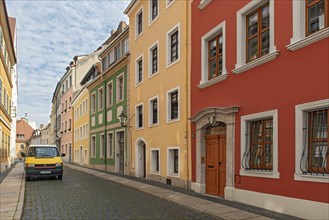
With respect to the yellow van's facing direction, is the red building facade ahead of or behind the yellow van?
ahead

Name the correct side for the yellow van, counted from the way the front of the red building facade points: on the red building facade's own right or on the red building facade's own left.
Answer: on the red building facade's own right

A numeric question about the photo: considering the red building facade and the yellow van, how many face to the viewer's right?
0

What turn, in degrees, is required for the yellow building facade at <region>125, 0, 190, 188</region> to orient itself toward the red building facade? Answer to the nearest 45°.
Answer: approximately 45° to its left

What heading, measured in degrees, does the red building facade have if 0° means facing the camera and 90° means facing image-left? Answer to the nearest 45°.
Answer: approximately 45°

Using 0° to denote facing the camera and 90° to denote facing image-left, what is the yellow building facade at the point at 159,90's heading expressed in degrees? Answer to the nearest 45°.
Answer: approximately 45°
